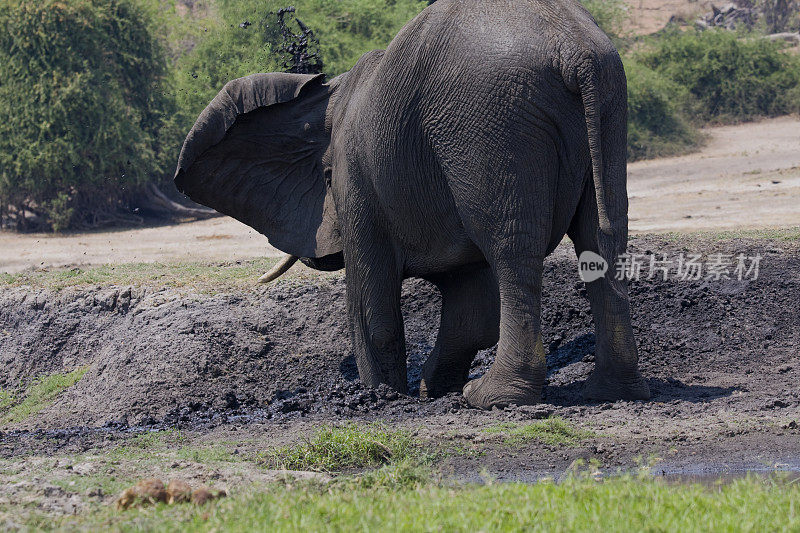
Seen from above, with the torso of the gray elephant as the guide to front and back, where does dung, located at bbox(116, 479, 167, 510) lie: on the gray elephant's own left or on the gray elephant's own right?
on the gray elephant's own left

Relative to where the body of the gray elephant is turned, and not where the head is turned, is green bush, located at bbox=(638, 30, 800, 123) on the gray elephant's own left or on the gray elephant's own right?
on the gray elephant's own right

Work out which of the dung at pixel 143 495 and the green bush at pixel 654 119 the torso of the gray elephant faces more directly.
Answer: the green bush

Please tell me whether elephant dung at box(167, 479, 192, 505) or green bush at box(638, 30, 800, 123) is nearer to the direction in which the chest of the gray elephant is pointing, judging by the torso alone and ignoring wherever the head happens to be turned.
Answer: the green bush

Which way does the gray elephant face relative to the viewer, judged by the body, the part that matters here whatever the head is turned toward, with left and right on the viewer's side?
facing away from the viewer and to the left of the viewer

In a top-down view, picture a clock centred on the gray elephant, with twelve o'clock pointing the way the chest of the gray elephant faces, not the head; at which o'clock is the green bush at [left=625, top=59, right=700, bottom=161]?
The green bush is roughly at 2 o'clock from the gray elephant.

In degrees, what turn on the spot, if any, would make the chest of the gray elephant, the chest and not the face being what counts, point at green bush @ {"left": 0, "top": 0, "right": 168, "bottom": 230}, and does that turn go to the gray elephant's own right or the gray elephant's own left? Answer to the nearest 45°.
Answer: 0° — it already faces it
